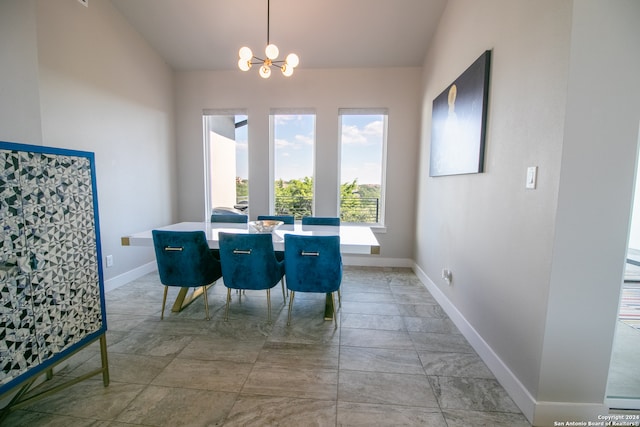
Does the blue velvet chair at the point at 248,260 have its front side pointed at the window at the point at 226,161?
yes

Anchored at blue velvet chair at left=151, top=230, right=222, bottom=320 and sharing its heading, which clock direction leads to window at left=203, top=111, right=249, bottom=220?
The window is roughly at 11 o'clock from the blue velvet chair.

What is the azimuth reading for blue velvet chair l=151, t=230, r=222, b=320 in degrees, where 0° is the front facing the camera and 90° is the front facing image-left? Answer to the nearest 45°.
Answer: approximately 225°

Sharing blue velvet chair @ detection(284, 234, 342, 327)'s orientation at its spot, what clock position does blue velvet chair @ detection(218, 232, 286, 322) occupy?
blue velvet chair @ detection(218, 232, 286, 322) is roughly at 9 o'clock from blue velvet chair @ detection(284, 234, 342, 327).

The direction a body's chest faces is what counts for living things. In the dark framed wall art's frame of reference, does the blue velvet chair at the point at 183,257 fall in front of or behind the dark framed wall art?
in front

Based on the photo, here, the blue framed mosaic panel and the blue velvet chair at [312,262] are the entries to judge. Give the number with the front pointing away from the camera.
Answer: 1

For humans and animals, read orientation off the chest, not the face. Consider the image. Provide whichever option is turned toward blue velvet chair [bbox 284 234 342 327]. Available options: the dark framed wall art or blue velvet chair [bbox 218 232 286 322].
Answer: the dark framed wall art

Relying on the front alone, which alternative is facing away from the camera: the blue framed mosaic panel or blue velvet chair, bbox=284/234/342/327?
the blue velvet chair

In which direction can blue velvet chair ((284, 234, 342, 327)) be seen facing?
away from the camera

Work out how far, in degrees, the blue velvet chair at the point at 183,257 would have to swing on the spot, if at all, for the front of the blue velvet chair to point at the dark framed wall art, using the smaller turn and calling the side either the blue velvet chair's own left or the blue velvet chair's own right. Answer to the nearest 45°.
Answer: approximately 90° to the blue velvet chair's own right

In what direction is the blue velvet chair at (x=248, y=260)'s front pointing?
away from the camera

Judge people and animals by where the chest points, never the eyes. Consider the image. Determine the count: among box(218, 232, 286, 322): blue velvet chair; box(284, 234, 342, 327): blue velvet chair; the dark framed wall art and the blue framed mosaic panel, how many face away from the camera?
2

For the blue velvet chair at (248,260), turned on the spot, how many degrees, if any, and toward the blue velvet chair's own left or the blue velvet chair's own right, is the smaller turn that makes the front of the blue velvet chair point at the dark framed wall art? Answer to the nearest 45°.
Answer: approximately 90° to the blue velvet chair's own right

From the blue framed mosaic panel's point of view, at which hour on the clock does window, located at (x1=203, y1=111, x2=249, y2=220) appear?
The window is roughly at 9 o'clock from the blue framed mosaic panel.

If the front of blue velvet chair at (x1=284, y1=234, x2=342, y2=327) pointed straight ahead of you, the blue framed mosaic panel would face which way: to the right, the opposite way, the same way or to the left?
to the right

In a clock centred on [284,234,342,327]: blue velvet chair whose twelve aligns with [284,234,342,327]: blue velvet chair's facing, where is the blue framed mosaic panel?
The blue framed mosaic panel is roughly at 8 o'clock from the blue velvet chair.
